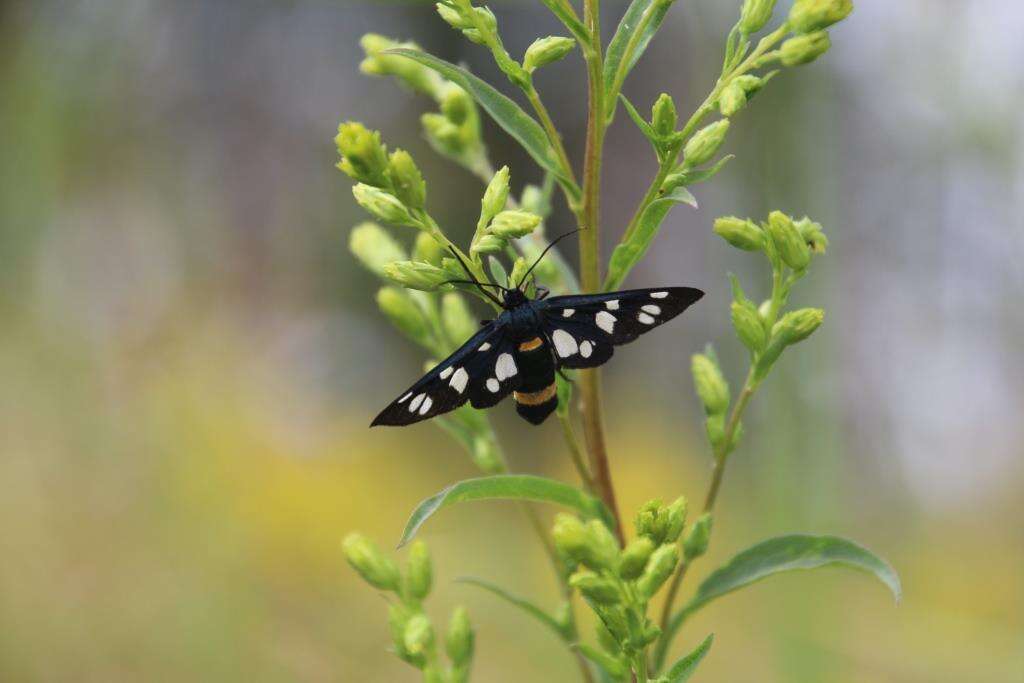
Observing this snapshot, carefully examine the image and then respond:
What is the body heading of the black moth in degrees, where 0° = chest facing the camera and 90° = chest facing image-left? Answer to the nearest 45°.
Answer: approximately 180°
